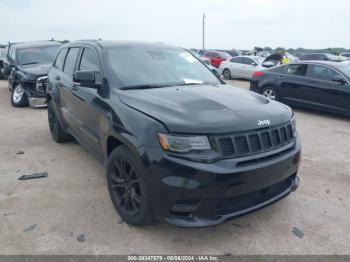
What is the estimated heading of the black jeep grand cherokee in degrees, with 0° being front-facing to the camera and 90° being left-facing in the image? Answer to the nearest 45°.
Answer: approximately 315°

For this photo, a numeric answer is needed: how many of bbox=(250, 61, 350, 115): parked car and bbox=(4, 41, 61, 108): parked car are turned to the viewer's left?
0

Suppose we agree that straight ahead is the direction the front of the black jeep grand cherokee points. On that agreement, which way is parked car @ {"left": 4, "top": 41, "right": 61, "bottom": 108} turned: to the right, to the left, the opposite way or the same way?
the same way

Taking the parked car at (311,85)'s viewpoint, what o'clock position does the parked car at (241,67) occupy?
the parked car at (241,67) is roughly at 7 o'clock from the parked car at (311,85).

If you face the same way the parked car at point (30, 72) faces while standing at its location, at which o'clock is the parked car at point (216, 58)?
the parked car at point (216, 58) is roughly at 9 o'clock from the parked car at point (30, 72).

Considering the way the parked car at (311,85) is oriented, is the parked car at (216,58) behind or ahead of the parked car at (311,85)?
behind

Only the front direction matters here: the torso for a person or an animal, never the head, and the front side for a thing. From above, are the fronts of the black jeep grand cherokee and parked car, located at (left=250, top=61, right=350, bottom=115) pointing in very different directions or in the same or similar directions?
same or similar directions

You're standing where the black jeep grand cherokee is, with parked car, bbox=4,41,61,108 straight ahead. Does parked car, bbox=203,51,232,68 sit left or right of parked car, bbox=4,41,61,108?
right
